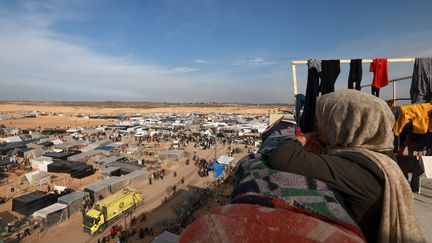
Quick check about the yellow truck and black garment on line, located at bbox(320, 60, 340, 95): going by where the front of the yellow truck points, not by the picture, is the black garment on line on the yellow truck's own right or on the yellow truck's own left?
on the yellow truck's own left

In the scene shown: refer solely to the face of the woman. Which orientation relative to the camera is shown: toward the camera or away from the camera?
away from the camera

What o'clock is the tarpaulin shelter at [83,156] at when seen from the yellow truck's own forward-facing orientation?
The tarpaulin shelter is roughly at 4 o'clock from the yellow truck.

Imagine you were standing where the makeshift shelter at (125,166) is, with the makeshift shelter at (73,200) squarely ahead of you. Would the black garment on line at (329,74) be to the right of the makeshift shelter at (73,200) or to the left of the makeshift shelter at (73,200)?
left

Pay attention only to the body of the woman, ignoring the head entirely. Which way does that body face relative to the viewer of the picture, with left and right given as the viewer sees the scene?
facing away from the viewer and to the left of the viewer

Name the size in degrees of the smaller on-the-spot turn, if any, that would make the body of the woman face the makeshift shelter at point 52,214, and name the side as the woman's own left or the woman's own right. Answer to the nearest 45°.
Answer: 0° — they already face it

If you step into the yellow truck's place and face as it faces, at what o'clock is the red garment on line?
The red garment on line is roughly at 10 o'clock from the yellow truck.

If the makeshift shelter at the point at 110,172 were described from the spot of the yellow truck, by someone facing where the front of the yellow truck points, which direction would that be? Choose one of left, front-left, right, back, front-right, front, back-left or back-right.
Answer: back-right

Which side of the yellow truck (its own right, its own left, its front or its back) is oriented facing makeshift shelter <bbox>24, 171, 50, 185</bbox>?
right

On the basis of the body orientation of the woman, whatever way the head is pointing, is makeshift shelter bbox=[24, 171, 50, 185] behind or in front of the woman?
in front

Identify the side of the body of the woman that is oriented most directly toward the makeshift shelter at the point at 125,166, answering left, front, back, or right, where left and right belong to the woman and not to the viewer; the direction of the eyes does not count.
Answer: front

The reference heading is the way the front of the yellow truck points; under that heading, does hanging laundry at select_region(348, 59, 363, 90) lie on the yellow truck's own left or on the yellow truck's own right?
on the yellow truck's own left

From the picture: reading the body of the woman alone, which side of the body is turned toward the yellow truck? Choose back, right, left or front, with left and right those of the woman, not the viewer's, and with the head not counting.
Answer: front

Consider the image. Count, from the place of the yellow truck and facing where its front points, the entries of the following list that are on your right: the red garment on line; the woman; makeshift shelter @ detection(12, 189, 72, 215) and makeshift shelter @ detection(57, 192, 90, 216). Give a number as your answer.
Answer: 2
